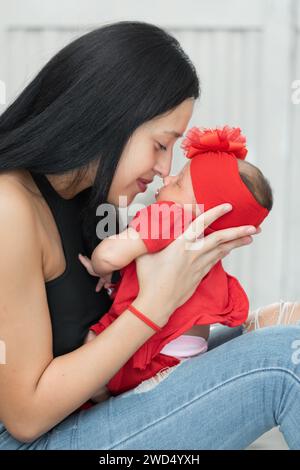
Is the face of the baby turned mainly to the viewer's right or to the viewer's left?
to the viewer's left

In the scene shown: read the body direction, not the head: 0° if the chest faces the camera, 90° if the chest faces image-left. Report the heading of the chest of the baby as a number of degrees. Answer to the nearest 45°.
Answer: approximately 90°

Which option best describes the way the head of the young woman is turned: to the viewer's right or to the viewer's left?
to the viewer's right

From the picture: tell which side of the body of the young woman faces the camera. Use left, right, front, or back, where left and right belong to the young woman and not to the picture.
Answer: right
